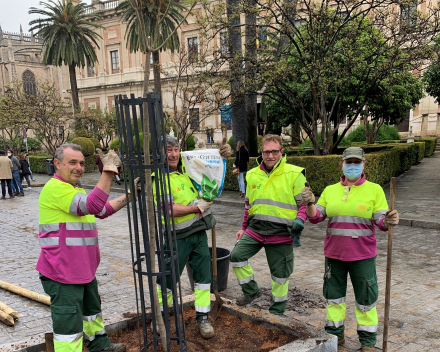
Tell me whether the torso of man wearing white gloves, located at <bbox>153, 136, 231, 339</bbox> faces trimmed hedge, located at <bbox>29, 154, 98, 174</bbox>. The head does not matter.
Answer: no

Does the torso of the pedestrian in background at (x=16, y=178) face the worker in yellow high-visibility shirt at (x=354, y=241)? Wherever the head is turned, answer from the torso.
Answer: no

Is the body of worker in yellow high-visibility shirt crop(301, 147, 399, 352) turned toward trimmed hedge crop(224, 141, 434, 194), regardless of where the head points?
no

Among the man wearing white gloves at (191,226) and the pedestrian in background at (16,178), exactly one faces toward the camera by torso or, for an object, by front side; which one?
the man wearing white gloves

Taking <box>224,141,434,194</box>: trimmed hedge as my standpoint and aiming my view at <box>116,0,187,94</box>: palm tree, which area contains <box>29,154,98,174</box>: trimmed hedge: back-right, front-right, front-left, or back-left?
front-left

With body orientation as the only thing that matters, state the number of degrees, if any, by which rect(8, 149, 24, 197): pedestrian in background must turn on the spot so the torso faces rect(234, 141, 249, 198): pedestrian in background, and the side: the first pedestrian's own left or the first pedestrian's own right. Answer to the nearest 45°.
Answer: approximately 135° to the first pedestrian's own left

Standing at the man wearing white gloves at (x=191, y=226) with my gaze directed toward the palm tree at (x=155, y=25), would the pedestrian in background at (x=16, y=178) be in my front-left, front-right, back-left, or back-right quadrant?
front-left

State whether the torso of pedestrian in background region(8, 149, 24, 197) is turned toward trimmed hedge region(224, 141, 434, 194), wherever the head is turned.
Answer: no

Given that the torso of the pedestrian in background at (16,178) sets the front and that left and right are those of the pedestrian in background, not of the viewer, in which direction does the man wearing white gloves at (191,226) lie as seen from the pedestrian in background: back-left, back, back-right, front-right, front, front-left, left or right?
left

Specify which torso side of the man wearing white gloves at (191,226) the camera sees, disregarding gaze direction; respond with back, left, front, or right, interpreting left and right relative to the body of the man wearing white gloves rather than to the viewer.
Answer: front

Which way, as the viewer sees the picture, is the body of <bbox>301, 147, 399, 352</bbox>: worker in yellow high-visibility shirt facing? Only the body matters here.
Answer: toward the camera

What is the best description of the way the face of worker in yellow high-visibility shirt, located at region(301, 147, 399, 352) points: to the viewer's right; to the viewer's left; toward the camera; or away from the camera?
toward the camera
